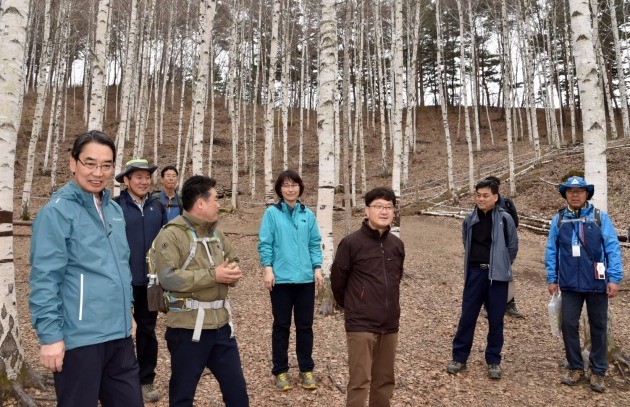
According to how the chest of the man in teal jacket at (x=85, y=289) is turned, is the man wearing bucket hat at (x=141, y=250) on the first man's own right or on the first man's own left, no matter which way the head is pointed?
on the first man's own left

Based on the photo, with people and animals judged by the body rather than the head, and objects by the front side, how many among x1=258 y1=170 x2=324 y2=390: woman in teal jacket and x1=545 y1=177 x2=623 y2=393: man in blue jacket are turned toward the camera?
2

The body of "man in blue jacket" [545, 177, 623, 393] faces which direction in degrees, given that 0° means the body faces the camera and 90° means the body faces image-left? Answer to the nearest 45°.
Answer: approximately 0°

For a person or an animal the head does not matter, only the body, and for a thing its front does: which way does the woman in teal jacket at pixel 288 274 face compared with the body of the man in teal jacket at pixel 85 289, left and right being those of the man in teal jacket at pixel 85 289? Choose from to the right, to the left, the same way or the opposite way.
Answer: to the right

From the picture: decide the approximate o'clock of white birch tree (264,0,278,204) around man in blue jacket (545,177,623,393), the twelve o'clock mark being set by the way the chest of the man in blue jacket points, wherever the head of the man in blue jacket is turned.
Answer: The white birch tree is roughly at 4 o'clock from the man in blue jacket.

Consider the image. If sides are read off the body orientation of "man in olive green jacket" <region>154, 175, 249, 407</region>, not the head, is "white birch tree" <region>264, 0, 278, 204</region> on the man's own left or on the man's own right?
on the man's own left

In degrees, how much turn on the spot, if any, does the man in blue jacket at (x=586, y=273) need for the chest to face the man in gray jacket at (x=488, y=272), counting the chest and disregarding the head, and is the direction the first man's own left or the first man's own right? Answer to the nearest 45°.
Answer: approximately 90° to the first man's own right

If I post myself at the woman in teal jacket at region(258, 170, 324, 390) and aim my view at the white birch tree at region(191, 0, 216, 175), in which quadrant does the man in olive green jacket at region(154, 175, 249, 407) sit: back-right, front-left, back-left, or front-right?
back-left

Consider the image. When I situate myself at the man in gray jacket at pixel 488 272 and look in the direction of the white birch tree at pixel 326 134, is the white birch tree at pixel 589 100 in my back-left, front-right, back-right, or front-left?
back-right

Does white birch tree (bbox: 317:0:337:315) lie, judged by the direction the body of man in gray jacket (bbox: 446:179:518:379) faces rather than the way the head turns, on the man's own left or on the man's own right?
on the man's own right
